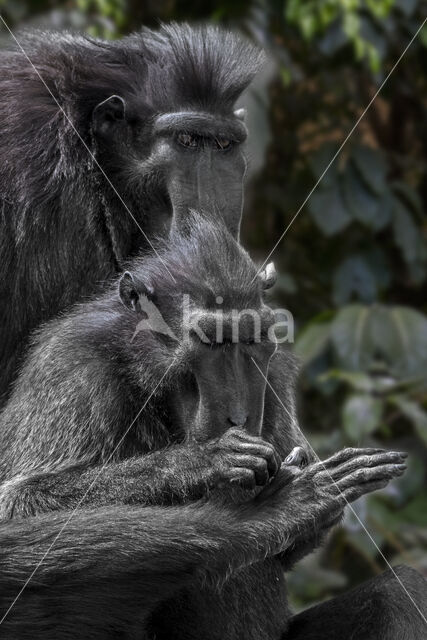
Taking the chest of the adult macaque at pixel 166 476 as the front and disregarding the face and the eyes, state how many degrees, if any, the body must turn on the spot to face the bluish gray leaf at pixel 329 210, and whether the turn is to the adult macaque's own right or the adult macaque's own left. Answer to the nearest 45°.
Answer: approximately 135° to the adult macaque's own left

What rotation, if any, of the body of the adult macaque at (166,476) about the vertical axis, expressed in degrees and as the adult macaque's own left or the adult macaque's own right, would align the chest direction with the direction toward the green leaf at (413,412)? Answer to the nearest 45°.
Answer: approximately 135° to the adult macaque's own left

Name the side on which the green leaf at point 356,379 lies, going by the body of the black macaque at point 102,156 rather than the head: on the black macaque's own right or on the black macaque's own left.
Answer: on the black macaque's own left

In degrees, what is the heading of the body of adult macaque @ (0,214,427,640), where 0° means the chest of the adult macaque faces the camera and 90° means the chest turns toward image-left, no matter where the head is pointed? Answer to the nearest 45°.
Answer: approximately 315°

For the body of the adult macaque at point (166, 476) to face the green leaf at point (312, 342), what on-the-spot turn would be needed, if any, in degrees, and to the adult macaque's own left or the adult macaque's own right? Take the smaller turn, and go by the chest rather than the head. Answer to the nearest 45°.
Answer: approximately 135° to the adult macaque's own left

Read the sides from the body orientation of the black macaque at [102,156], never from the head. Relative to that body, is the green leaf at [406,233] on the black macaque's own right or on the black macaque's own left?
on the black macaque's own left

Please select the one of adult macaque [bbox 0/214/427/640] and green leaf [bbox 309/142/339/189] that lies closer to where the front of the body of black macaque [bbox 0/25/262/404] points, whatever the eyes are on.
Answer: the adult macaque

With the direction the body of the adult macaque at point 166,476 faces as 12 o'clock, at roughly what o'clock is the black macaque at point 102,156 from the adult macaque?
The black macaque is roughly at 6 o'clock from the adult macaque.
